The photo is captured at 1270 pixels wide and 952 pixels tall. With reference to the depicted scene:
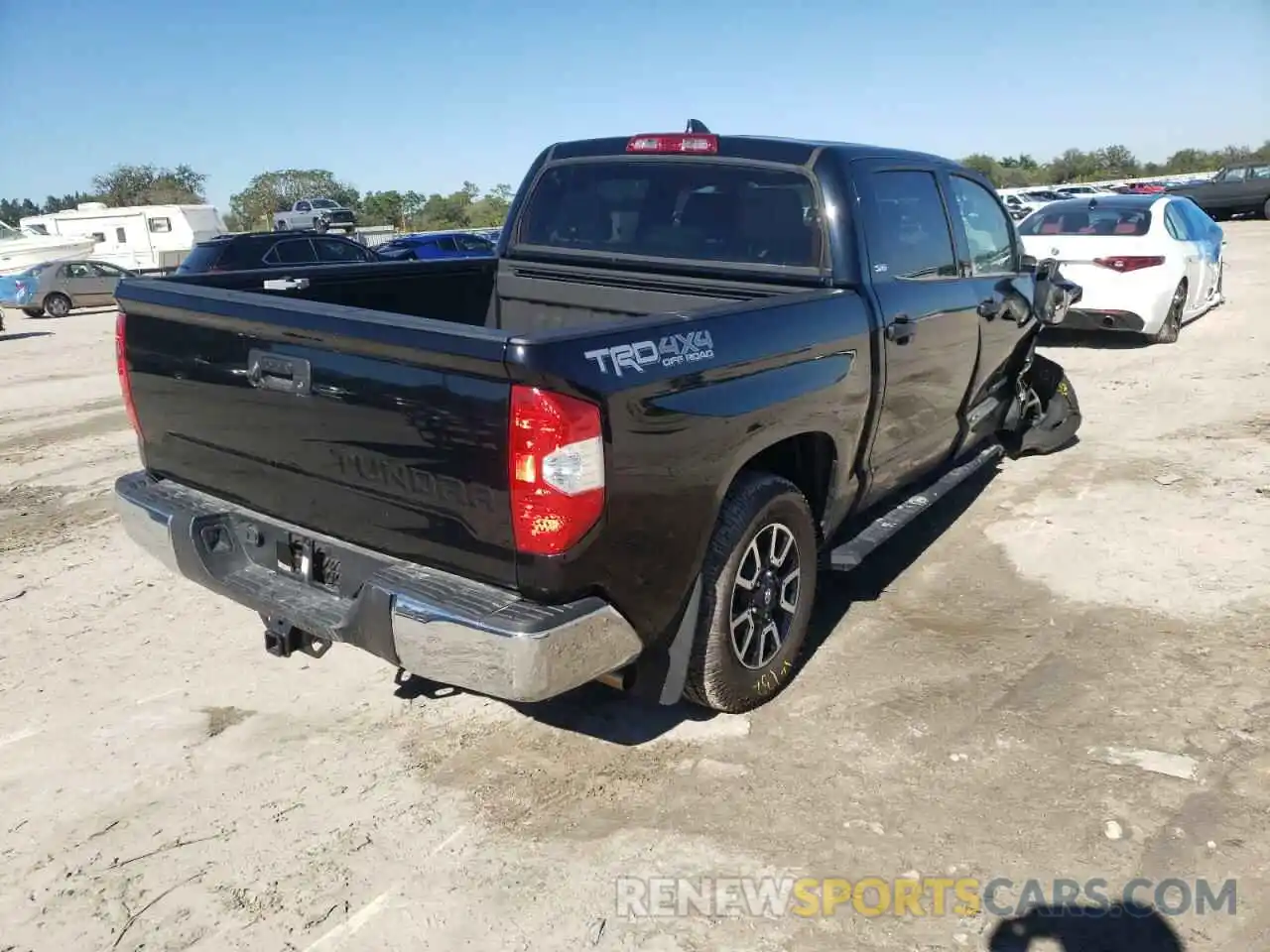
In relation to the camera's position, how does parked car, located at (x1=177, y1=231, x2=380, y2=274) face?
facing away from the viewer and to the right of the viewer

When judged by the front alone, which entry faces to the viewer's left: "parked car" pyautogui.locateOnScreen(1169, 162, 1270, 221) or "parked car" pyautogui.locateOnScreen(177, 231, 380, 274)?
"parked car" pyautogui.locateOnScreen(1169, 162, 1270, 221)

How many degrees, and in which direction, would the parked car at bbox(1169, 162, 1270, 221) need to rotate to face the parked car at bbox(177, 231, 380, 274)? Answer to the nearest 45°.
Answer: approximately 45° to its left

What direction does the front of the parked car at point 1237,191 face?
to the viewer's left

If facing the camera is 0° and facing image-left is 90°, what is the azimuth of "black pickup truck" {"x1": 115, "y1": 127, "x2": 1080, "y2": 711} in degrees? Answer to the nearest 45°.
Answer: approximately 225°

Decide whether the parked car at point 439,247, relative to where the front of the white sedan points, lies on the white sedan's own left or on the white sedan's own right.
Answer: on the white sedan's own left

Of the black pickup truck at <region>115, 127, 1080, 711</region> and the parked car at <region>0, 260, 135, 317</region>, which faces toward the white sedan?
the black pickup truck
